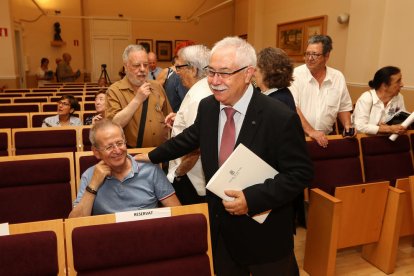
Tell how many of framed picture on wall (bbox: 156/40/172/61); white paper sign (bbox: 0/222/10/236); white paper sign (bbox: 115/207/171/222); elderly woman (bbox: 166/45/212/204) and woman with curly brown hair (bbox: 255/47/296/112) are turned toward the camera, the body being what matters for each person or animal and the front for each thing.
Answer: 3

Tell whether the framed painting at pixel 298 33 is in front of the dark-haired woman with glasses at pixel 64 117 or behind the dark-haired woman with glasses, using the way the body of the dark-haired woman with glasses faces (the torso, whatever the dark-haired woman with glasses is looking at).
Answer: behind

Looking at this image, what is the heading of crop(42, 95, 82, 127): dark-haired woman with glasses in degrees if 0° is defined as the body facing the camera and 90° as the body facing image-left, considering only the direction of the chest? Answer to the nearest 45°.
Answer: approximately 45°

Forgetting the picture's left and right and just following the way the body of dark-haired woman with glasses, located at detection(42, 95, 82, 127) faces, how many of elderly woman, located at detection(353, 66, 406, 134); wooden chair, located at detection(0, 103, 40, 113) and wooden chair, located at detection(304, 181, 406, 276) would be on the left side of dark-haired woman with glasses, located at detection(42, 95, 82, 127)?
2

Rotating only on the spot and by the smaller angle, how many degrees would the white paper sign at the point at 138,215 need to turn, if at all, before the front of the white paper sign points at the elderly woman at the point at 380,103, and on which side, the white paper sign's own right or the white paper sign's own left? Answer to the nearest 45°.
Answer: approximately 135° to the white paper sign's own left

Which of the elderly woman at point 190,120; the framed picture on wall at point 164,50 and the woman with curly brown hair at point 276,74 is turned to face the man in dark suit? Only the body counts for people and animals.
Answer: the framed picture on wall

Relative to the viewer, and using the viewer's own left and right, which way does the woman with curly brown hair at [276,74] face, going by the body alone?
facing away from the viewer and to the left of the viewer

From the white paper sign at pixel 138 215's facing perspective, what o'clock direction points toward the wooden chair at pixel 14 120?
The wooden chair is roughly at 5 o'clock from the white paper sign.

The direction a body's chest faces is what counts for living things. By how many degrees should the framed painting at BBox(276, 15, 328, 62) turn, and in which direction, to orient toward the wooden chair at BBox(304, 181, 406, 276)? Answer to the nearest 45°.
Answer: approximately 45° to its left

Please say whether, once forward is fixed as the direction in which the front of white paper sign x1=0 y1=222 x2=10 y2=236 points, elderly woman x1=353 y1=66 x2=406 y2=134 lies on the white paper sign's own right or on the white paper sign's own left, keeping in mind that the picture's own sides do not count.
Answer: on the white paper sign's own left
